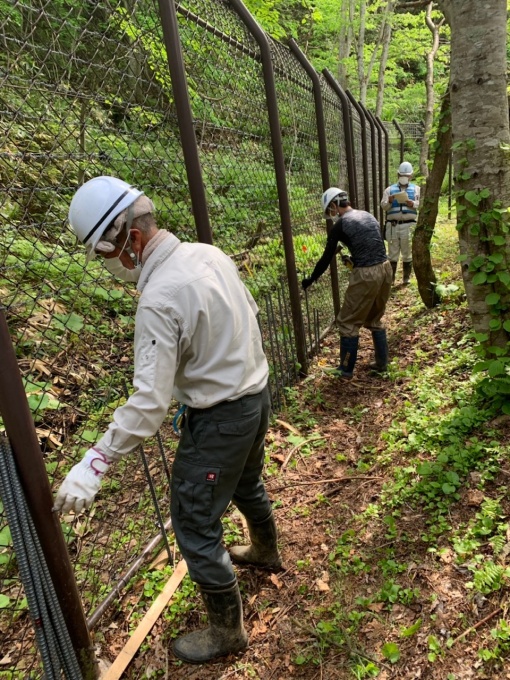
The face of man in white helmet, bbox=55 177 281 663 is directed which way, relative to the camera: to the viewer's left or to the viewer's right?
to the viewer's left

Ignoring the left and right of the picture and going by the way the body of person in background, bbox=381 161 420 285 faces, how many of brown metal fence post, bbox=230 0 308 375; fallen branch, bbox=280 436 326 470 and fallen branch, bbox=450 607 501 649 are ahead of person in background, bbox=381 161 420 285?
3

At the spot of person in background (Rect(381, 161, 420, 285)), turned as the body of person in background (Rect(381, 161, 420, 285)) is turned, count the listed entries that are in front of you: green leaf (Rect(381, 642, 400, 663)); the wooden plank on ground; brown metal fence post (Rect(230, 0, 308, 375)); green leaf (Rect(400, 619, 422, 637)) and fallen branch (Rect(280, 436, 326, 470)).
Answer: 5

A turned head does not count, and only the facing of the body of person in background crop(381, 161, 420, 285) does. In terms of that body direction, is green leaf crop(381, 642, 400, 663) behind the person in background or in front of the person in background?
in front

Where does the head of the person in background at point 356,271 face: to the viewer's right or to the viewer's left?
to the viewer's left

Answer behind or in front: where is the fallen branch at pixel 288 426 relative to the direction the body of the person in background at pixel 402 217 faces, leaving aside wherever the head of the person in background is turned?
in front

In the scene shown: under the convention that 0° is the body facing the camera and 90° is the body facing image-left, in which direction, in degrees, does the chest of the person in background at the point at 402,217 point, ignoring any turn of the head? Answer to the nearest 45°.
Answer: approximately 0°

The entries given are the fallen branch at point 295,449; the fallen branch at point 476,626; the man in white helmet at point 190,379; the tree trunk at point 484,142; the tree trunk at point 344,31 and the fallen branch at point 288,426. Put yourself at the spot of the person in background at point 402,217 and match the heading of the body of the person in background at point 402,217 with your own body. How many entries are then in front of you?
5

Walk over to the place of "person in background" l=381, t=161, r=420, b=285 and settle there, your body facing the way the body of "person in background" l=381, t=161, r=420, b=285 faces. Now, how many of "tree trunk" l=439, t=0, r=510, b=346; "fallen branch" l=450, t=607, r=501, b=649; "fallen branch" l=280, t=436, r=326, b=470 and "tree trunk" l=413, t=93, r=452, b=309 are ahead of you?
4
